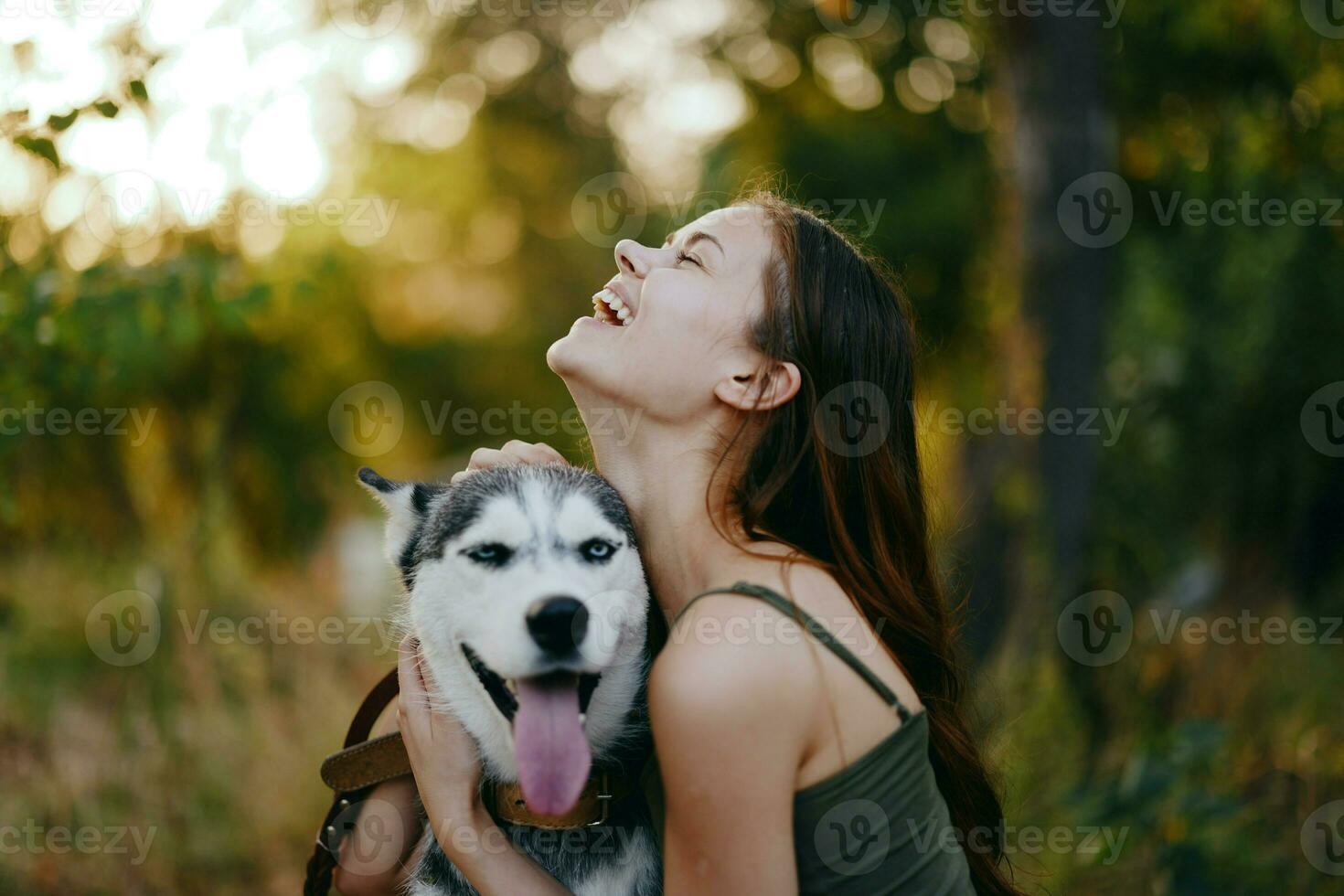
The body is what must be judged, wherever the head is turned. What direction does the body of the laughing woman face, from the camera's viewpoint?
to the viewer's left

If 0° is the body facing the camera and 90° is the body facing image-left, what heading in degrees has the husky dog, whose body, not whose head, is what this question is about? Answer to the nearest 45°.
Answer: approximately 0°

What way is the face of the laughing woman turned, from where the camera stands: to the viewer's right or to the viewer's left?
to the viewer's left
